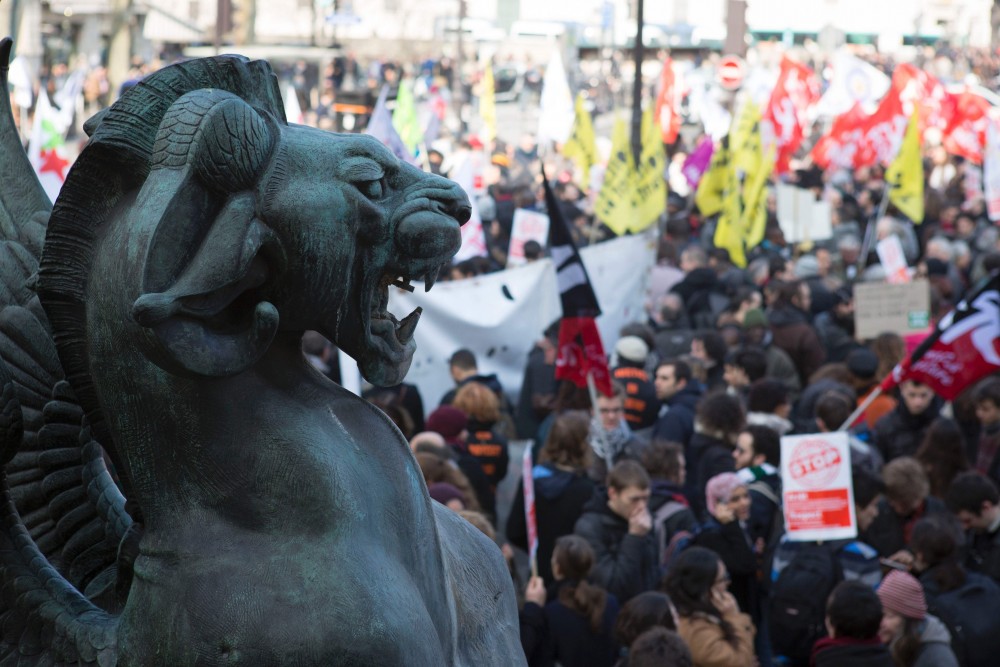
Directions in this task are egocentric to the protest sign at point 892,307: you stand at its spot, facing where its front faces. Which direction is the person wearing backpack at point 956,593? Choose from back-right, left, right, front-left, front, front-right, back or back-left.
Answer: front

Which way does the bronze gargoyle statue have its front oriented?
to the viewer's right

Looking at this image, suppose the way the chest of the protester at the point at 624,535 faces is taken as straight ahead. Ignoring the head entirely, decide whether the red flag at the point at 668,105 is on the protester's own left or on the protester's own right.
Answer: on the protester's own left

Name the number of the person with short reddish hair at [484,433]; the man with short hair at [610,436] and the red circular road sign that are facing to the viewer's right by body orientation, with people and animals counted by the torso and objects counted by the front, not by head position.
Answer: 0

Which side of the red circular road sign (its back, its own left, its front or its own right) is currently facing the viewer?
front

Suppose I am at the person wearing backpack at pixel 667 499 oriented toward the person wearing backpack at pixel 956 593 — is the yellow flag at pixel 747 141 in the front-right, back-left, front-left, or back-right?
back-left

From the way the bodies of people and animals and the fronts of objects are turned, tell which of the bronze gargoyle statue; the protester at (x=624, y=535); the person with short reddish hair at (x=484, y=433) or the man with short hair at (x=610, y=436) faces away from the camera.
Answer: the person with short reddish hair

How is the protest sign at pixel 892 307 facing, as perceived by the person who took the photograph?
facing the viewer

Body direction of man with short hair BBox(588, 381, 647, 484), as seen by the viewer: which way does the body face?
toward the camera

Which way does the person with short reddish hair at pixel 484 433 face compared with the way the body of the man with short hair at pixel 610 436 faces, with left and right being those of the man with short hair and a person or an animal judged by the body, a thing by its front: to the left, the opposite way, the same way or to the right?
the opposite way

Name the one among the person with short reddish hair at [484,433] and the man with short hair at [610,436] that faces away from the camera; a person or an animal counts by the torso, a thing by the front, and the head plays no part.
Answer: the person with short reddish hair

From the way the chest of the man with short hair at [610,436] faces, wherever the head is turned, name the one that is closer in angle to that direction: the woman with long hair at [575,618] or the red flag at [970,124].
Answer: the woman with long hair

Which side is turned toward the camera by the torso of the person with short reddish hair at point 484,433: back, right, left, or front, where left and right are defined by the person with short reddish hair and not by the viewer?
back

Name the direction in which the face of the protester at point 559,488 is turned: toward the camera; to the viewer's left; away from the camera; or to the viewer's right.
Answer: away from the camera

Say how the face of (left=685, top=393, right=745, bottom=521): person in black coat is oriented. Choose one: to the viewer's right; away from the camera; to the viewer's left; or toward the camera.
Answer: away from the camera

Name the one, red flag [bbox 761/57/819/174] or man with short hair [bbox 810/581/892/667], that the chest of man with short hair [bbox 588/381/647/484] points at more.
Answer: the man with short hair

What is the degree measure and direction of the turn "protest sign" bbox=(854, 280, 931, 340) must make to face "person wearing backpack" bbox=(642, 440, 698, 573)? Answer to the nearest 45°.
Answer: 0° — it already faces them
